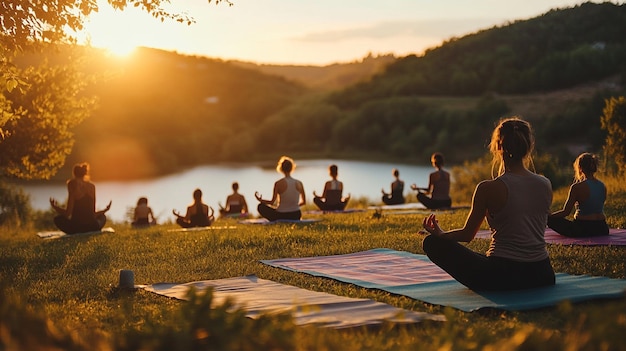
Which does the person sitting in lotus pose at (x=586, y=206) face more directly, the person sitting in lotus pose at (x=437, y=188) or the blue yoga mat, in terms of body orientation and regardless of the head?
the person sitting in lotus pose

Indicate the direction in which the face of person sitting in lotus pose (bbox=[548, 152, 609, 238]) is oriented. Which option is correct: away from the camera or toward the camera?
away from the camera

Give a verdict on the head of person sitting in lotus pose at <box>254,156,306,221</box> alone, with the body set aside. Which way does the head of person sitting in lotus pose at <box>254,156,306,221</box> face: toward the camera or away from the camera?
away from the camera

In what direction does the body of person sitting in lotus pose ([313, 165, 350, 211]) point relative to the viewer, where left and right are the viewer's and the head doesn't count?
facing away from the viewer

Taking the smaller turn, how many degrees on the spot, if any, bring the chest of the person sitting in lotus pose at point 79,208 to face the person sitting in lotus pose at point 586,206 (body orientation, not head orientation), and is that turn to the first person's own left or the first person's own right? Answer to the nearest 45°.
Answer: approximately 135° to the first person's own right

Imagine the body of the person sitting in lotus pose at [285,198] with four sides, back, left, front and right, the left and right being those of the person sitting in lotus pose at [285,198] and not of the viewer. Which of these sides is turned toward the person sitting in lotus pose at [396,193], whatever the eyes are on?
right

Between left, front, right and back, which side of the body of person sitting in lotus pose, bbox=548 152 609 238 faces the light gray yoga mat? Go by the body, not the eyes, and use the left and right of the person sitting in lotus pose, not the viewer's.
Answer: left

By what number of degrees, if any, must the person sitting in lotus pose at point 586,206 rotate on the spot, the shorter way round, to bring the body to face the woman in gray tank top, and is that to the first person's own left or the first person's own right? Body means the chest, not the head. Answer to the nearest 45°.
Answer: approximately 135° to the first person's own left

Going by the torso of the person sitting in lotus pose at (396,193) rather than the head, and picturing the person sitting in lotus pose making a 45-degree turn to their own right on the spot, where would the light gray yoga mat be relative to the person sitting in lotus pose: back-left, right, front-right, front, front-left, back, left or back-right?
back

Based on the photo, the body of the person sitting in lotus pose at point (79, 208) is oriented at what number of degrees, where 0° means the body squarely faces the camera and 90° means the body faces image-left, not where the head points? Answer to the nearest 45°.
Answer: approximately 180°

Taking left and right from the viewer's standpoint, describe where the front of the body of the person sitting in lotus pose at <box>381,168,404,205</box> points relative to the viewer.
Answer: facing away from the viewer and to the left of the viewer

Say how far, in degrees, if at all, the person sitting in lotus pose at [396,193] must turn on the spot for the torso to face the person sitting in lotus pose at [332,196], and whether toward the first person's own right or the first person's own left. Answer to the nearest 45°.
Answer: approximately 90° to the first person's own left

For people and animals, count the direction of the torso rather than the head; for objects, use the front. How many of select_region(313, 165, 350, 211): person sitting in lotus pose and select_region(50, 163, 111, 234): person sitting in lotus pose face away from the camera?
2
